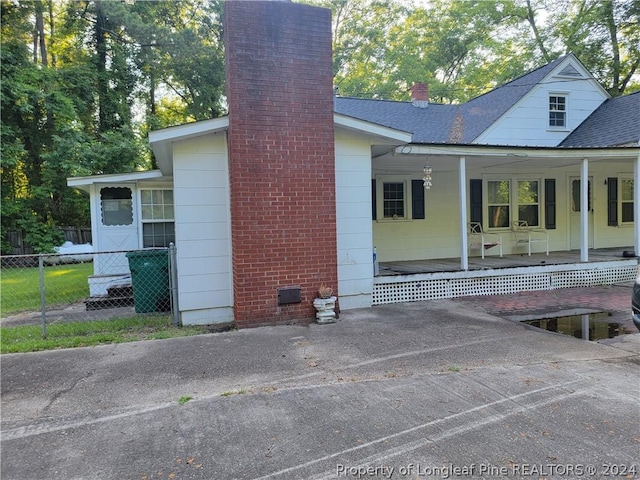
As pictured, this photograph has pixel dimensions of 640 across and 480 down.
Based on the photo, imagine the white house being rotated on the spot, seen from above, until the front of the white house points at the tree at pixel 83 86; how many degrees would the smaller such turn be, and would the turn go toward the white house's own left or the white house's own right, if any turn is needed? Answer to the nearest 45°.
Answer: approximately 135° to the white house's own right

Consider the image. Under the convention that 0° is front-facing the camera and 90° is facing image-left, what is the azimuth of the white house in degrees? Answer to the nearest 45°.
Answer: approximately 0°

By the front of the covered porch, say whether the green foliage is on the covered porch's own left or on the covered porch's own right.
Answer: on the covered porch's own right

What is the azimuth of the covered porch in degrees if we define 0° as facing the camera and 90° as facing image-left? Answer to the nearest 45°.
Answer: approximately 0°

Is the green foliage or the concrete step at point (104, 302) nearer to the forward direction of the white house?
the concrete step

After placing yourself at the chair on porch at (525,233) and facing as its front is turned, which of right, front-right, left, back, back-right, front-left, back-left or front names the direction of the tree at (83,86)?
back-right

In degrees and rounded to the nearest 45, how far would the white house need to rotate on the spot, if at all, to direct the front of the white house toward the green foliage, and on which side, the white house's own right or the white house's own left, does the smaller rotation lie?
approximately 135° to the white house's own right

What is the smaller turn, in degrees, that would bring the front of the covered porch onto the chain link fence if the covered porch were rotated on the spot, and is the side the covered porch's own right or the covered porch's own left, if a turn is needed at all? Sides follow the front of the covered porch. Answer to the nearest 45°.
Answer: approximately 45° to the covered porch's own right

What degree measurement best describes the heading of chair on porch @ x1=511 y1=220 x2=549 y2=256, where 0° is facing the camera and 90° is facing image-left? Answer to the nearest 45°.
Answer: approximately 315°

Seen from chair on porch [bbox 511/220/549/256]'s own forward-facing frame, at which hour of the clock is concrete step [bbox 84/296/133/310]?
The concrete step is roughly at 3 o'clock from the chair on porch.

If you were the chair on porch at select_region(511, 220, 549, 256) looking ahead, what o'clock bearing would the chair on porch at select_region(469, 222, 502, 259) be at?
the chair on porch at select_region(469, 222, 502, 259) is roughly at 3 o'clock from the chair on porch at select_region(511, 220, 549, 256).

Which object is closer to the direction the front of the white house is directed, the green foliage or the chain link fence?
the chain link fence
